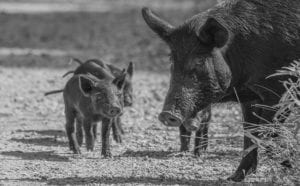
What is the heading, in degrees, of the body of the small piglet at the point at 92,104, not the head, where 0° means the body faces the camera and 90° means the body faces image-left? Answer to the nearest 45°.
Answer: approximately 315°

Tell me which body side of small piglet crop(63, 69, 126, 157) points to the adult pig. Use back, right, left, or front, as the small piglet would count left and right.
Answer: front

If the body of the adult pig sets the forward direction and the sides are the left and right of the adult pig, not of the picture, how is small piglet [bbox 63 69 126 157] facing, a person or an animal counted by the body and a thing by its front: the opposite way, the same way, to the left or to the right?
to the left

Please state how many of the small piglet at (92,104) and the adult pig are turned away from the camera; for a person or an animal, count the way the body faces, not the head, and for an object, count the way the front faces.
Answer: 0

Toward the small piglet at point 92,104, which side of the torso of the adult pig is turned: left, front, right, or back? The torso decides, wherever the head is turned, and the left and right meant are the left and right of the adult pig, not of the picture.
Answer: right

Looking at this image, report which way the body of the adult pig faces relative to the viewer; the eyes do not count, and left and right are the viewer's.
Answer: facing the viewer and to the left of the viewer
